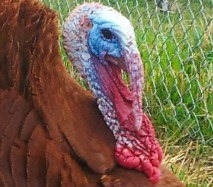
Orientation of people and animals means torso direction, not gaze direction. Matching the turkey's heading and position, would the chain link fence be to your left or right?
on your left

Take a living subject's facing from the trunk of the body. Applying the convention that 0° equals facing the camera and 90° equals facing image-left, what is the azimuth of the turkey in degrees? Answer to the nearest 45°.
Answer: approximately 270°
